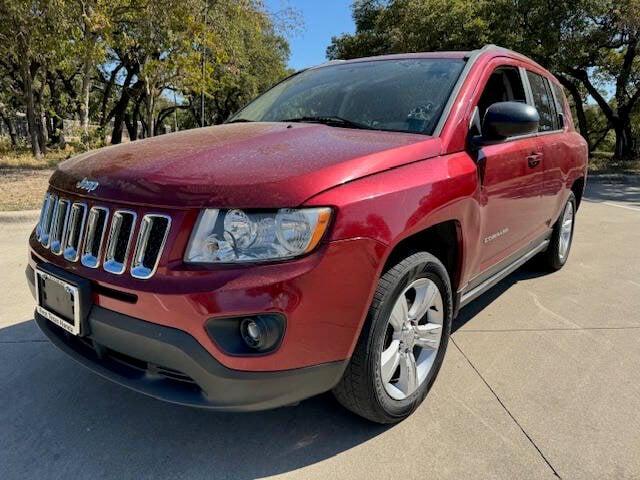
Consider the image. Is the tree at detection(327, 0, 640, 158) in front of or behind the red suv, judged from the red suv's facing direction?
behind

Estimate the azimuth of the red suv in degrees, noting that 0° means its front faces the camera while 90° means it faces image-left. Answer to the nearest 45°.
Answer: approximately 45°
